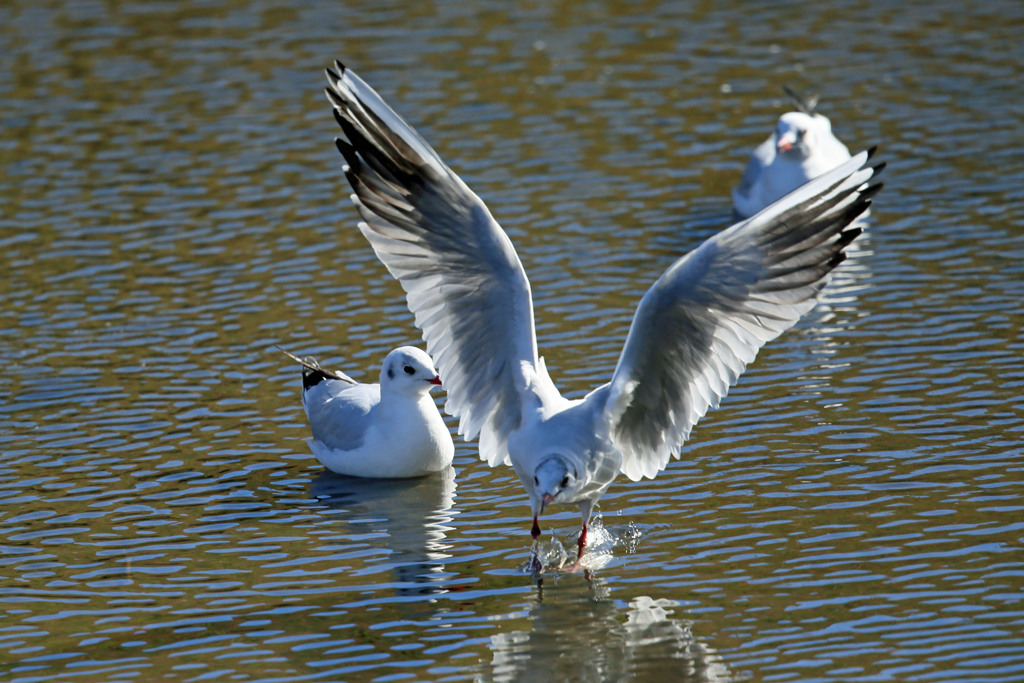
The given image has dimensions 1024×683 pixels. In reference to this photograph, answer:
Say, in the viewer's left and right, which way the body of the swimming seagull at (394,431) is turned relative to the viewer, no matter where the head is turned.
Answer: facing the viewer and to the right of the viewer

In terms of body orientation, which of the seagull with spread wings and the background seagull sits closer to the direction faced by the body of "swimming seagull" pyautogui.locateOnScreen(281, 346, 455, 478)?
the seagull with spread wings

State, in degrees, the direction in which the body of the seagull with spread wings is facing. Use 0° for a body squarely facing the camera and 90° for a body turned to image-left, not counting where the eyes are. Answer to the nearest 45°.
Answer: approximately 0°

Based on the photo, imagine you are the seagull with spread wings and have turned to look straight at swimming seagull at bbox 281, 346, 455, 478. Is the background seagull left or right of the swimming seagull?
right

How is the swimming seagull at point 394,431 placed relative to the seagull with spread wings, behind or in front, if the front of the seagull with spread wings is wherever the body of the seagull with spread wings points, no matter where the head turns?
behind

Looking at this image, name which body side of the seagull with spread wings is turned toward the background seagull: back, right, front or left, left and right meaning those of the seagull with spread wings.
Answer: back

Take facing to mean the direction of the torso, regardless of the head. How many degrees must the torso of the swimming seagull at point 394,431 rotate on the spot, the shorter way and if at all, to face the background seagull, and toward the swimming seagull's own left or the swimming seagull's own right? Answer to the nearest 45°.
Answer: approximately 90° to the swimming seagull's own left

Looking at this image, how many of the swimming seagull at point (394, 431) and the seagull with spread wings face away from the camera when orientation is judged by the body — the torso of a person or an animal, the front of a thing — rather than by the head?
0

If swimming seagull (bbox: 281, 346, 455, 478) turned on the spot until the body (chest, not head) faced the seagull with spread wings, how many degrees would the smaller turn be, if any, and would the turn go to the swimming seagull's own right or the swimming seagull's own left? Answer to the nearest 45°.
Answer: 0° — it already faces it
